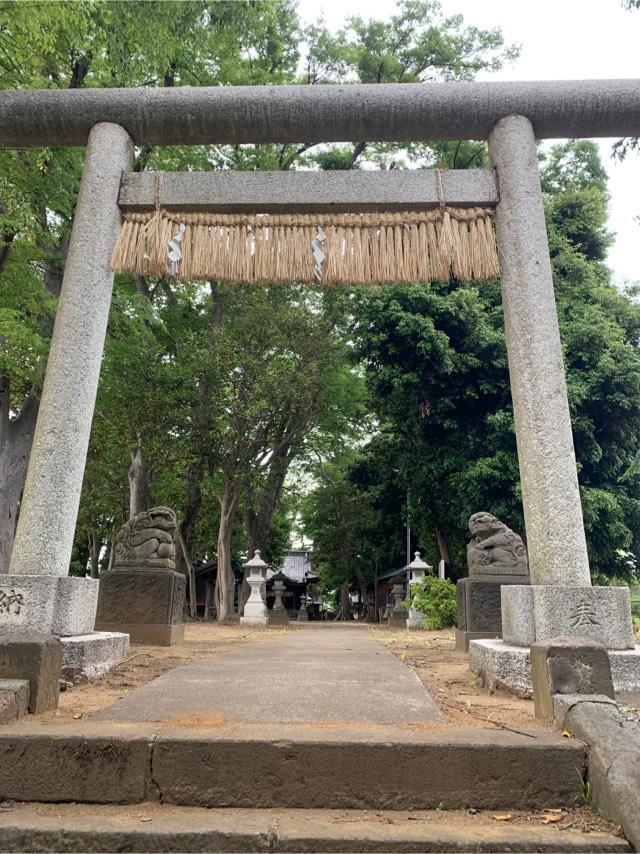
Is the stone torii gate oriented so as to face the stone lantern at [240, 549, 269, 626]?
no

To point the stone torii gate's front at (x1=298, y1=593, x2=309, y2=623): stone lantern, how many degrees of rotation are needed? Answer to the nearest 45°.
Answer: approximately 180°

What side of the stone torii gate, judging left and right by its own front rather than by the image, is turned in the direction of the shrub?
back

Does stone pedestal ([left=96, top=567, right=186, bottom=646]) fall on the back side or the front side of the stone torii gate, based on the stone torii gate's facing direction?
on the back side

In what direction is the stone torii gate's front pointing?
toward the camera

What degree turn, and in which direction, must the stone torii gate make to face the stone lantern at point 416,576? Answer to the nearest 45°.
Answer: approximately 180°
